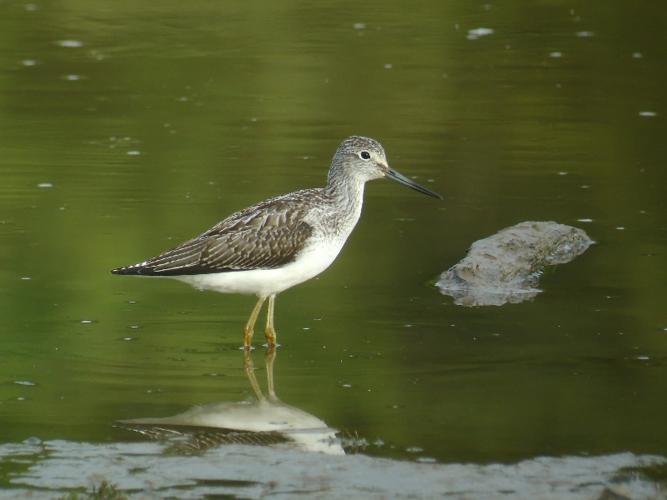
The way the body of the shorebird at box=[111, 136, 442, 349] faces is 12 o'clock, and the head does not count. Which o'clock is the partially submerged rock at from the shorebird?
The partially submerged rock is roughly at 11 o'clock from the shorebird.

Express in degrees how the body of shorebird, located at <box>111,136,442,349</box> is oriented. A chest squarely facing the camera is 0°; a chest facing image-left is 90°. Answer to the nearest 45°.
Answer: approximately 270°
